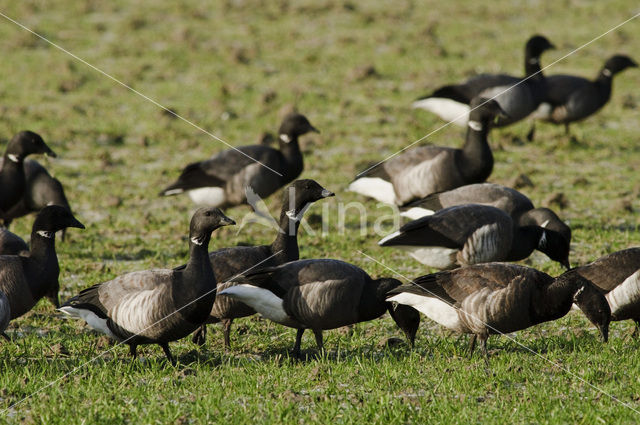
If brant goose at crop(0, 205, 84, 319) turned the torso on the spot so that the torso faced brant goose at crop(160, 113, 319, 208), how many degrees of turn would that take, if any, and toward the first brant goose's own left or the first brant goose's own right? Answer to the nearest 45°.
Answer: approximately 45° to the first brant goose's own left

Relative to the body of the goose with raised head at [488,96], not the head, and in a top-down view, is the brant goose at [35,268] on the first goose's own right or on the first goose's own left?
on the first goose's own right

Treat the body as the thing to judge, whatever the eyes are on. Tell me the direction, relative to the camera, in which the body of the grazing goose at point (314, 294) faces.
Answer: to the viewer's right

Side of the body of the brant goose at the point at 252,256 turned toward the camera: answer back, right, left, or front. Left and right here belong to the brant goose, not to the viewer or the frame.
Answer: right

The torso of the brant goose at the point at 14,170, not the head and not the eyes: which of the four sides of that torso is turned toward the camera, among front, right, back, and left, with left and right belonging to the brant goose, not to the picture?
right

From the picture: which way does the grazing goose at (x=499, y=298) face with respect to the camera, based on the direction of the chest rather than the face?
to the viewer's right

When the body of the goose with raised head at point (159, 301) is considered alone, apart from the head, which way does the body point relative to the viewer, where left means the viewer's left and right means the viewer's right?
facing to the right of the viewer

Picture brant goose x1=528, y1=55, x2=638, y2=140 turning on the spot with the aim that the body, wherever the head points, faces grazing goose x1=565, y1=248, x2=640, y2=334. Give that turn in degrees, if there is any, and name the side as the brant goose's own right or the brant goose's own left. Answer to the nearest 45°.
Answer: approximately 90° to the brant goose's own right

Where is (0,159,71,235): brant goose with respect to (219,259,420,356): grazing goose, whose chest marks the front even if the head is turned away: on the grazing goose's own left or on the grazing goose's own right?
on the grazing goose's own left

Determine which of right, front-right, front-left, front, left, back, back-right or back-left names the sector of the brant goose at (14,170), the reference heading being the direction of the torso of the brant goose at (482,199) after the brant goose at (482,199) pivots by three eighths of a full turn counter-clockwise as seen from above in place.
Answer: front-left

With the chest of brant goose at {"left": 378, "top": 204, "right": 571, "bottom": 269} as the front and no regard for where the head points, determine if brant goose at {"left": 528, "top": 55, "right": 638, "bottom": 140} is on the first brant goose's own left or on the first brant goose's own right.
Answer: on the first brant goose's own left

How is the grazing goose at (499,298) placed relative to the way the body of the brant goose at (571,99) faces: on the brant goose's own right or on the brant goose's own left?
on the brant goose's own right

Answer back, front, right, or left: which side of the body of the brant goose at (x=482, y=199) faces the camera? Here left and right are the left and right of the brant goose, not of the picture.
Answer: right

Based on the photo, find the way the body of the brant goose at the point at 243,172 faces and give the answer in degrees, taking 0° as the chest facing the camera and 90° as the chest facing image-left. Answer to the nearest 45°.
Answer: approximately 270°

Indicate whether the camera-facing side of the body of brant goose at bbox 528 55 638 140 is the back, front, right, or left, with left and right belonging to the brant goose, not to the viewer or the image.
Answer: right
